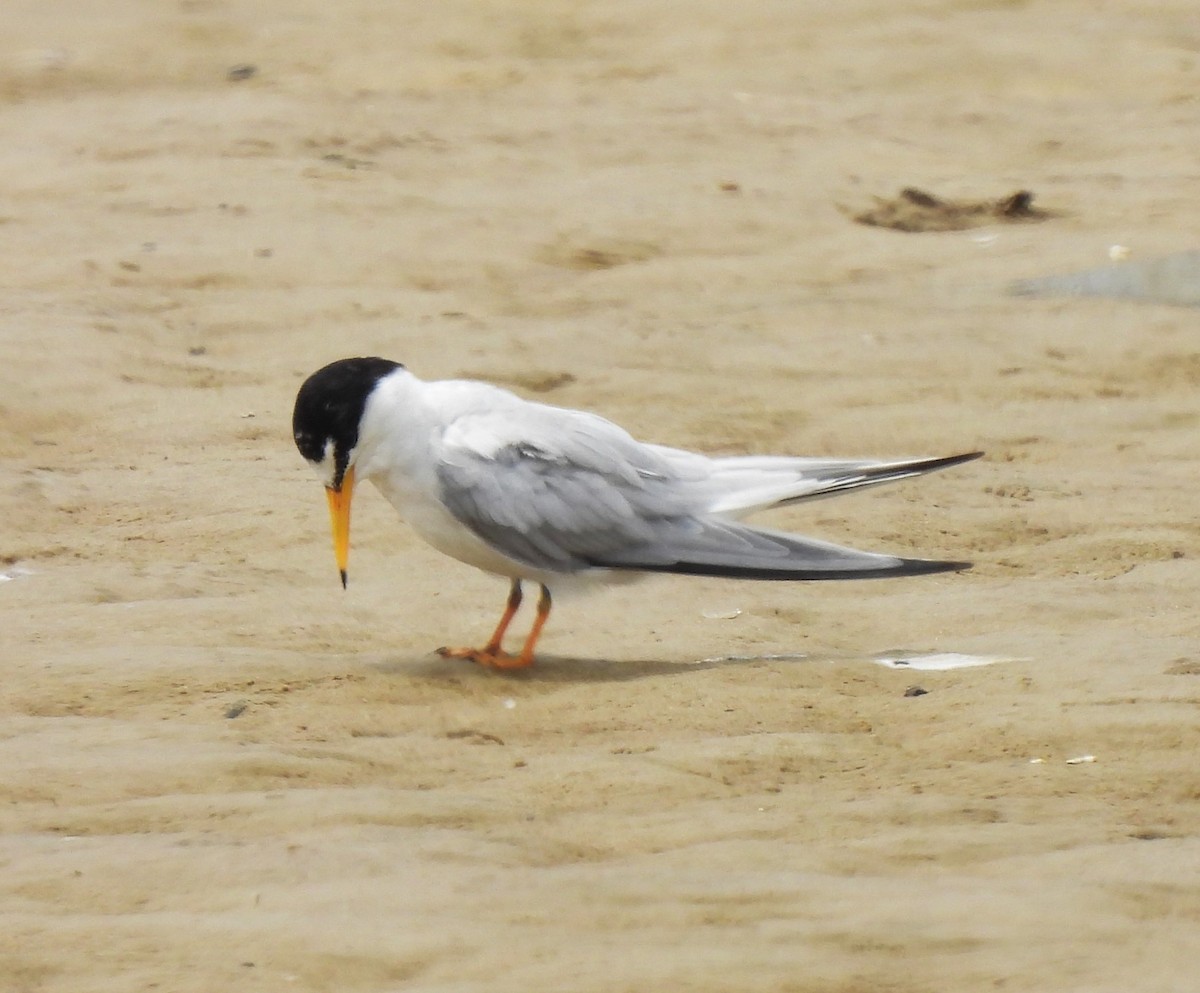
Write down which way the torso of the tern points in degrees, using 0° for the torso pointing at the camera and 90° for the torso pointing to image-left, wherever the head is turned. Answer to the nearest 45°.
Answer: approximately 90°
